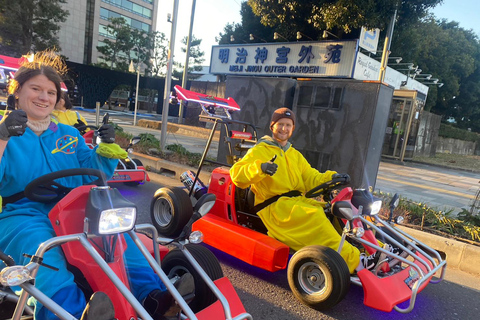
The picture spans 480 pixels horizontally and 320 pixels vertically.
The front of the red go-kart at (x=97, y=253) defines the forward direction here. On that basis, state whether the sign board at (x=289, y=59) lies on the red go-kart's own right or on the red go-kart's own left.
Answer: on the red go-kart's own left

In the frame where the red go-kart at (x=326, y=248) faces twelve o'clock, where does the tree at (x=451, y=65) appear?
The tree is roughly at 8 o'clock from the red go-kart.

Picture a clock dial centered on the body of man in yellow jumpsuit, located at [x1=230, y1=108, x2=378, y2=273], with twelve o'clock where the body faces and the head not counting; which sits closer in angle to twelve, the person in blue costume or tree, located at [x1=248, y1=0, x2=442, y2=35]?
the person in blue costume

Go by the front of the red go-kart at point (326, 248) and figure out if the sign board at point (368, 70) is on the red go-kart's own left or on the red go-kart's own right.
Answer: on the red go-kart's own left

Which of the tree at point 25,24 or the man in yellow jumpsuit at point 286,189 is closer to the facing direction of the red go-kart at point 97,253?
the man in yellow jumpsuit

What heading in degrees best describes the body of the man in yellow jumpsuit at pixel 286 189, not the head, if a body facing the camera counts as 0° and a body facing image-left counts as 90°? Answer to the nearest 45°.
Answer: approximately 315°

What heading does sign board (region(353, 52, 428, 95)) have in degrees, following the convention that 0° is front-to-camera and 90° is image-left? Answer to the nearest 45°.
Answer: approximately 315°

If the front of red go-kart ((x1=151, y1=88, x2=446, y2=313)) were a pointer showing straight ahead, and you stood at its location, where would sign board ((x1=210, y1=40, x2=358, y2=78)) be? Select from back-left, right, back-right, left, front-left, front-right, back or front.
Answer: back-left
